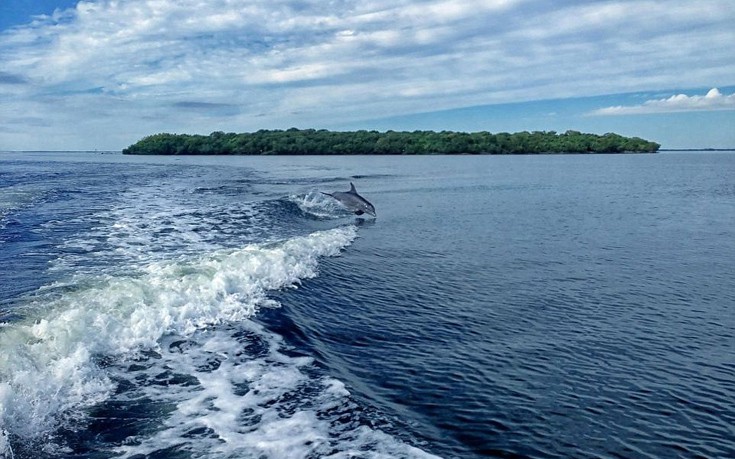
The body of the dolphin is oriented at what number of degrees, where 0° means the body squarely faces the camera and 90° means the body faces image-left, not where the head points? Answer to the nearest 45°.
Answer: approximately 270°
